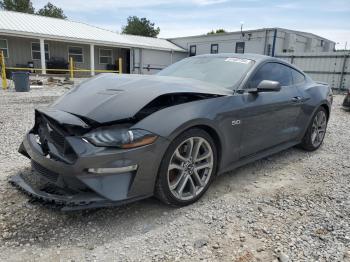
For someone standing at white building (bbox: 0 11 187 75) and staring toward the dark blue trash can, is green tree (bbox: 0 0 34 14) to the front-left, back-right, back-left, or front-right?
back-right

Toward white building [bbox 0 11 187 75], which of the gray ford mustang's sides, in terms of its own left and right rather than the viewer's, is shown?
right

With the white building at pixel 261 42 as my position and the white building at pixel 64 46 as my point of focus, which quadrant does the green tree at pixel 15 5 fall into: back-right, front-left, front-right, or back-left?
front-right

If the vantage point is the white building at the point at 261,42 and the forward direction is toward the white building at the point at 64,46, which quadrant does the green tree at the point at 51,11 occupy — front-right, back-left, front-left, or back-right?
front-right

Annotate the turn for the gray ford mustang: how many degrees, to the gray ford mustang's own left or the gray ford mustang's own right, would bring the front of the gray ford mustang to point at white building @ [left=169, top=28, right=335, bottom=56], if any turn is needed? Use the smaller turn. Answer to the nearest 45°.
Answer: approximately 135° to the gray ford mustang's own right

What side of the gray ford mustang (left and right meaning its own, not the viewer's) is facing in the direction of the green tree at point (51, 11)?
right

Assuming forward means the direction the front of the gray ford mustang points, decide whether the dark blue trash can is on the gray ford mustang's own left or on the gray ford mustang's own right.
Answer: on the gray ford mustang's own right

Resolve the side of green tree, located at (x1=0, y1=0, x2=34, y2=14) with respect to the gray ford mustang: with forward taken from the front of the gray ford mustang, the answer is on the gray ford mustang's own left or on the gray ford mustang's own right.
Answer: on the gray ford mustang's own right
